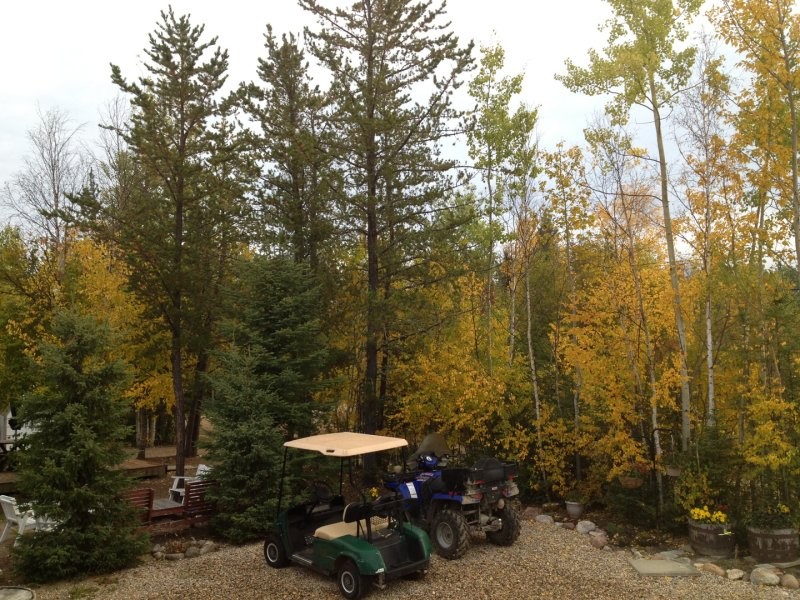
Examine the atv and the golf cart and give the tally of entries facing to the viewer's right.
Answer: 0

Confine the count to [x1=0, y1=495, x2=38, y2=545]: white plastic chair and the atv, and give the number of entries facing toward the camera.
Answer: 0

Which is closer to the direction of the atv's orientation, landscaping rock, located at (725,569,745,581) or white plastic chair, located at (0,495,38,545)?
the white plastic chair

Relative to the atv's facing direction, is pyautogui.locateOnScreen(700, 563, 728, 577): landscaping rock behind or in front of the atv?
behind

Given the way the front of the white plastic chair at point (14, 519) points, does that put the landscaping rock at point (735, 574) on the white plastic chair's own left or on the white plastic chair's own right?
on the white plastic chair's own right

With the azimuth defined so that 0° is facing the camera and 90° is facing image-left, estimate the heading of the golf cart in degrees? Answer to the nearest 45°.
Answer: approximately 135°

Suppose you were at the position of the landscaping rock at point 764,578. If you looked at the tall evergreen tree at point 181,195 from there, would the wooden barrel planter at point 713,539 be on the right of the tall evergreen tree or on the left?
right

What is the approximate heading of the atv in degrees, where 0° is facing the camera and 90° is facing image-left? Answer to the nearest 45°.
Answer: approximately 135°
